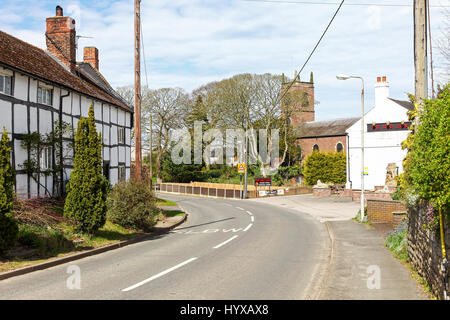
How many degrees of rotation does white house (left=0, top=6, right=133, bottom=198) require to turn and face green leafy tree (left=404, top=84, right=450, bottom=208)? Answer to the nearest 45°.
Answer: approximately 45° to its right

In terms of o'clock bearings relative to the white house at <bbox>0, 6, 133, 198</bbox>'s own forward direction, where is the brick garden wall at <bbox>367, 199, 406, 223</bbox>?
The brick garden wall is roughly at 11 o'clock from the white house.

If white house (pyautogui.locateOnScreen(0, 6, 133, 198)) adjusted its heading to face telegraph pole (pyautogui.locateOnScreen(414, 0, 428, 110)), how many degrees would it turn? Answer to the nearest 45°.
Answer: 0° — it already faces it

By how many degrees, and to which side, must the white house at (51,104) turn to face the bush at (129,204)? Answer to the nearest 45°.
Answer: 0° — it already faces it

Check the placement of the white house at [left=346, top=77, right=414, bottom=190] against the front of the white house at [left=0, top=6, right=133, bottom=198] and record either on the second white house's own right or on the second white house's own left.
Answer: on the second white house's own left

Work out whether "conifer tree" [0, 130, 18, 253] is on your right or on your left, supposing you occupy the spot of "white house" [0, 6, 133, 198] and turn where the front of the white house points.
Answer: on your right

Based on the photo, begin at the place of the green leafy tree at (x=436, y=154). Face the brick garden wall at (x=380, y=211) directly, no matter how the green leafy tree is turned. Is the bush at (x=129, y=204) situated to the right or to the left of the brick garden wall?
left

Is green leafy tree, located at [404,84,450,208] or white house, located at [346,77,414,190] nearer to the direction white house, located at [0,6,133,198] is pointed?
the green leafy tree

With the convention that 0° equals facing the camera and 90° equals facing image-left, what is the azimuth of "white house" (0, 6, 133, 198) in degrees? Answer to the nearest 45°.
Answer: approximately 315°

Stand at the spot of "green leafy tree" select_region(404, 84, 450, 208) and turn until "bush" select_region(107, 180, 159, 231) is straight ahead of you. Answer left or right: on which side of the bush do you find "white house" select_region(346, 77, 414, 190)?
right
